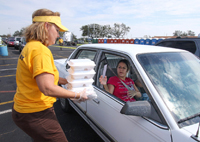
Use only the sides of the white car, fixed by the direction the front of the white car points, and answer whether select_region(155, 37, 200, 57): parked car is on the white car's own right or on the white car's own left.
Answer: on the white car's own left

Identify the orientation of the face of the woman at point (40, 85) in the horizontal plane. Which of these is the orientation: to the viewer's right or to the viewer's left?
to the viewer's right

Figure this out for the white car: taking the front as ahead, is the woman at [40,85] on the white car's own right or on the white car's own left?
on the white car's own right

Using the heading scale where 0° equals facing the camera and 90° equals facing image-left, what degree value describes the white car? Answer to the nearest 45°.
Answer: approximately 315°

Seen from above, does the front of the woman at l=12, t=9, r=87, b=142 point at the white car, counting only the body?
yes

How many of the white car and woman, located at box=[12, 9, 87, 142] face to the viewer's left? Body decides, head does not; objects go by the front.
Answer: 0

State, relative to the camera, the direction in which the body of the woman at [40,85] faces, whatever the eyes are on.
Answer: to the viewer's right
